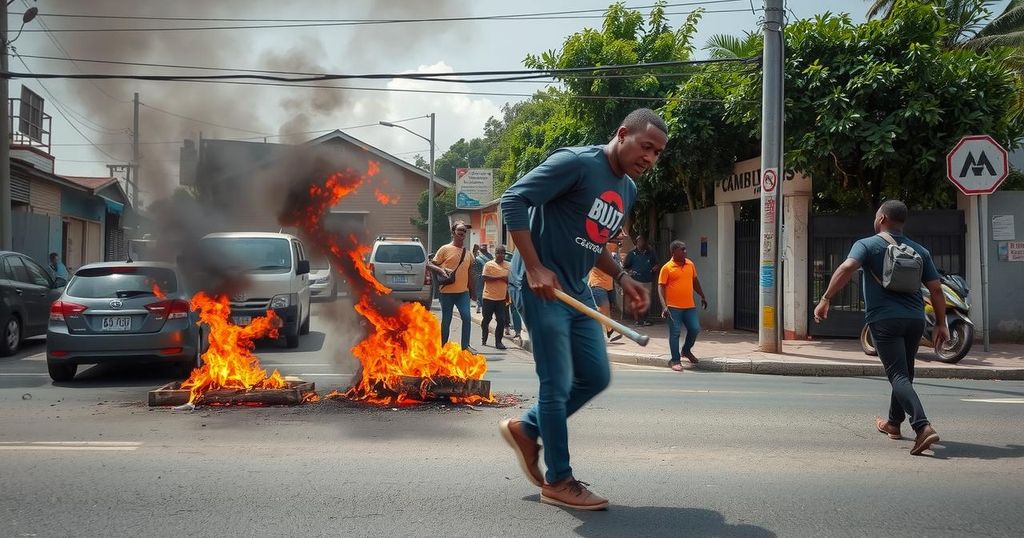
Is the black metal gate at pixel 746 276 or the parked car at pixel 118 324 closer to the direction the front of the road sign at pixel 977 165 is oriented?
the parked car

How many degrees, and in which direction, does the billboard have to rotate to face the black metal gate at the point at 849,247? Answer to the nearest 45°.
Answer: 0° — it already faces it

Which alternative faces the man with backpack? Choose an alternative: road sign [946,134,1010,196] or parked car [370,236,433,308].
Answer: the road sign

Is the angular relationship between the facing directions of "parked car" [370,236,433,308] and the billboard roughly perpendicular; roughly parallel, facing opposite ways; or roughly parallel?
roughly parallel, facing opposite ways

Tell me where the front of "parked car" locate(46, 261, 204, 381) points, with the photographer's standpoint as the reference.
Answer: facing away from the viewer

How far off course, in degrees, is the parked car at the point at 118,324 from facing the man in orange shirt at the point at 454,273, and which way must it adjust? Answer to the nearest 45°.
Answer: approximately 90° to its right

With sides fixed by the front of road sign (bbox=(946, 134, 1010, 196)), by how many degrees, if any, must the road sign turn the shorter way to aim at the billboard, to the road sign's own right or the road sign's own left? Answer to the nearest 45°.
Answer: approximately 135° to the road sign's own right

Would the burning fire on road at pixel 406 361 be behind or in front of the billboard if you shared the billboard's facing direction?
in front

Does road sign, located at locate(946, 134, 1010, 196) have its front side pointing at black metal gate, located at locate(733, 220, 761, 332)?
no

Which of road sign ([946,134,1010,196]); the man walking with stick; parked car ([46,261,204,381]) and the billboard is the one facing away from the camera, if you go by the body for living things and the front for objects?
the parked car

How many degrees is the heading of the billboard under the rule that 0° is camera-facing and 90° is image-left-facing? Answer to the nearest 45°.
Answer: approximately 0°

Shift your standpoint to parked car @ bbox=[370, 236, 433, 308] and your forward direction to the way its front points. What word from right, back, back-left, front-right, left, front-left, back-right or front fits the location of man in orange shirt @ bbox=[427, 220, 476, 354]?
back
